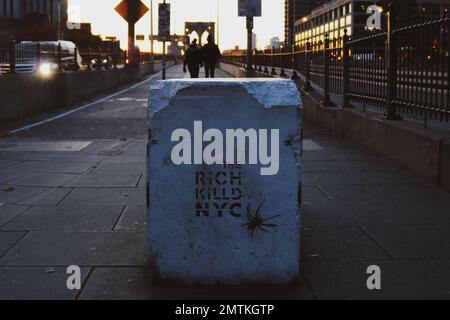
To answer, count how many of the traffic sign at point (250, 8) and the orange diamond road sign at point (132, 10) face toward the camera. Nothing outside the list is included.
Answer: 2

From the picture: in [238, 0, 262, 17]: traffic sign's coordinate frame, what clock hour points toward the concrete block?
The concrete block is roughly at 12 o'clock from the traffic sign.

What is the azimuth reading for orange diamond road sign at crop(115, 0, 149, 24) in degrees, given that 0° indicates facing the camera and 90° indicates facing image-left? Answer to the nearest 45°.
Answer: approximately 0°

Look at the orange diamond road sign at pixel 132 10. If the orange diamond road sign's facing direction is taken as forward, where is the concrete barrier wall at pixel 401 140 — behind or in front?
in front

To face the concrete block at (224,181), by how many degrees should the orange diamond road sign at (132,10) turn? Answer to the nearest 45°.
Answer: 0° — it already faces it

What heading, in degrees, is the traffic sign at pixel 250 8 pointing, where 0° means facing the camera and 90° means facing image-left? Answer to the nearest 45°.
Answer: approximately 0°

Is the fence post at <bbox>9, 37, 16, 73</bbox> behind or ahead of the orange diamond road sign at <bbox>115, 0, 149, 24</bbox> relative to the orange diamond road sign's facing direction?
ahead

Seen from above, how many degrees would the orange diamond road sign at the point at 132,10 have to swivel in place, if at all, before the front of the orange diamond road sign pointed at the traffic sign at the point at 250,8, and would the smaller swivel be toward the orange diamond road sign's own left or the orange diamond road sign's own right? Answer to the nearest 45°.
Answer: approximately 45° to the orange diamond road sign's own left
